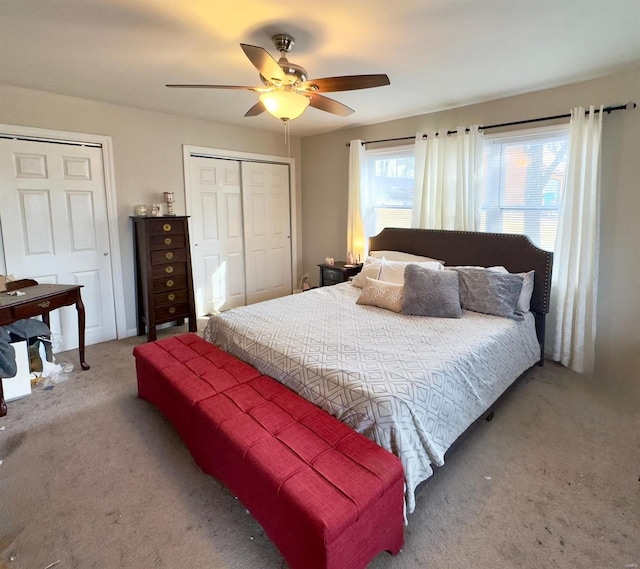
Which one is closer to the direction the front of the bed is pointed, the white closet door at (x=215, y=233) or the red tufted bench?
the red tufted bench

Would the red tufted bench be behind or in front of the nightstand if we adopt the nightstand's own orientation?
in front

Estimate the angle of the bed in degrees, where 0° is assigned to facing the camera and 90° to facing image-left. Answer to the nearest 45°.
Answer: approximately 45°

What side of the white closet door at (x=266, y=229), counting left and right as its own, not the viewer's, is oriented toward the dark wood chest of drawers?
right

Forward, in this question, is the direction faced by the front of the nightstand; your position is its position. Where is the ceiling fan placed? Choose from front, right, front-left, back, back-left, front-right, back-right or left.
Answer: front-left

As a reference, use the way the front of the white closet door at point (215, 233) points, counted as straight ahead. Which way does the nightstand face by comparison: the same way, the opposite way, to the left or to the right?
to the right

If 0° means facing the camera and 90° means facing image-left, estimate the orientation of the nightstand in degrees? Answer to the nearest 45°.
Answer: approximately 45°

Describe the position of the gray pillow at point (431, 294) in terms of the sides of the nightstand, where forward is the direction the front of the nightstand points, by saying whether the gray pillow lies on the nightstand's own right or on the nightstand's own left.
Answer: on the nightstand's own left

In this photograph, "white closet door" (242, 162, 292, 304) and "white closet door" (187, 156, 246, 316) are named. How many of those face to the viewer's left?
0

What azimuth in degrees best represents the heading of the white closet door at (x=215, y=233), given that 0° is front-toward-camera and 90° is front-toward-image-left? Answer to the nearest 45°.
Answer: approximately 315°

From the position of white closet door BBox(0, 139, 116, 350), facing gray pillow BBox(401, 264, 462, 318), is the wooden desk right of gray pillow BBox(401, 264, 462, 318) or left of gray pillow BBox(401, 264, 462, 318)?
right

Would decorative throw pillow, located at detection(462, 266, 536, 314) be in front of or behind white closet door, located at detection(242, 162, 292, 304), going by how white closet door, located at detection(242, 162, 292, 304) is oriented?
in front

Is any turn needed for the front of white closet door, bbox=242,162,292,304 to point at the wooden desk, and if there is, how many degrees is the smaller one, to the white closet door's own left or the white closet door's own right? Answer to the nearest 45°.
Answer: approximately 90° to the white closet door's own right

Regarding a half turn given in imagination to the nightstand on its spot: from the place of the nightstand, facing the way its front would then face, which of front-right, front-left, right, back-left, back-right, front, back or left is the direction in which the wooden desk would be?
back

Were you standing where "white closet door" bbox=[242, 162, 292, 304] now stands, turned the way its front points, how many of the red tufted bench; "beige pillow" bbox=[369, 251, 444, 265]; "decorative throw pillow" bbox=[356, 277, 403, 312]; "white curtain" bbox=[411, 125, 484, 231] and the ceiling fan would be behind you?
0

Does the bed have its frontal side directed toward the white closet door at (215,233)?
no

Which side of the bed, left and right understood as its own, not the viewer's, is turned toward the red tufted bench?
front

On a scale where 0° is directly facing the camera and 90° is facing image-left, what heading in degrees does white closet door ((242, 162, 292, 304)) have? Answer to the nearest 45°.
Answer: approximately 315°
